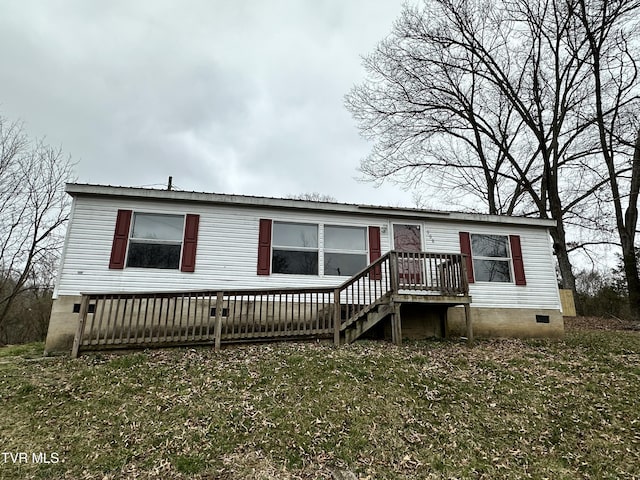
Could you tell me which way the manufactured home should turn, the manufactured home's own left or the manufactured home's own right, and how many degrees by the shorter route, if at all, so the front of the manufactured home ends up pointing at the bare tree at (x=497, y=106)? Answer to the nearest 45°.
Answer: approximately 135° to the manufactured home's own left

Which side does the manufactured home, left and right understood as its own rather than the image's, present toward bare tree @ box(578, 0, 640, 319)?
left

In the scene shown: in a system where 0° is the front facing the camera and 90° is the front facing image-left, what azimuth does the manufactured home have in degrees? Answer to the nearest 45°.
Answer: approximately 0°
